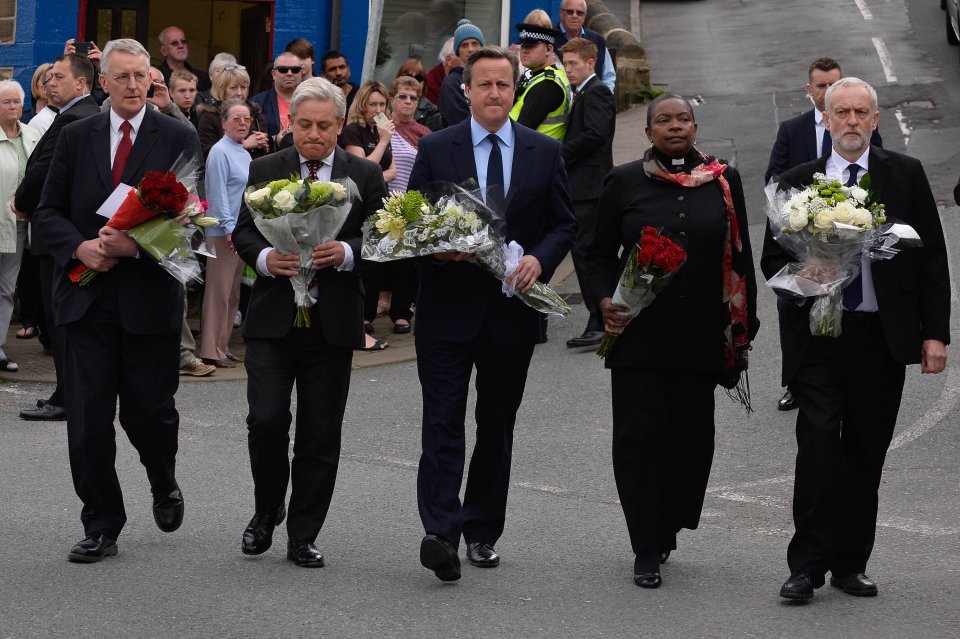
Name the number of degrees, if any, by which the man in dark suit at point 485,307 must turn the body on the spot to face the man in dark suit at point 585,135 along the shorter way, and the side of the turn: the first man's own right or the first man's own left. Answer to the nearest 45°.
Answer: approximately 180°

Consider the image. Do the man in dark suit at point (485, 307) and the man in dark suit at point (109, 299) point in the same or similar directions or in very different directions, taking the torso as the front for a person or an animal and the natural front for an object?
same or similar directions

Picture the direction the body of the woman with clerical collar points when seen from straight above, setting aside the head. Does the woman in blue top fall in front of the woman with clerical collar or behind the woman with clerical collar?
behind

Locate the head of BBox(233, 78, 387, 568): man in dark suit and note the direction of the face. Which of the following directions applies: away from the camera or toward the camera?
toward the camera

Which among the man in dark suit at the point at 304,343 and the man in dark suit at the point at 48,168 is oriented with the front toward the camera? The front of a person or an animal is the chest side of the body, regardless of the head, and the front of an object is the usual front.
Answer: the man in dark suit at the point at 304,343

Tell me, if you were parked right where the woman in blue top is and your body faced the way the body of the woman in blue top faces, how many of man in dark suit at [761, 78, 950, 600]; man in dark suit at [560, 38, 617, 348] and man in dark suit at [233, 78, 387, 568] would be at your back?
0

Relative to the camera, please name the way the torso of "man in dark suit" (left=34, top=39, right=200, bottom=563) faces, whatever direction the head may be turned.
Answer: toward the camera

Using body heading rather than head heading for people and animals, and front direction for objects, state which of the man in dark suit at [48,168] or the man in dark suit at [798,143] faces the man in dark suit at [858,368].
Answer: the man in dark suit at [798,143]

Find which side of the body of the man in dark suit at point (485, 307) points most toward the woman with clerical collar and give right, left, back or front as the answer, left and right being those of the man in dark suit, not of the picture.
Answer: left

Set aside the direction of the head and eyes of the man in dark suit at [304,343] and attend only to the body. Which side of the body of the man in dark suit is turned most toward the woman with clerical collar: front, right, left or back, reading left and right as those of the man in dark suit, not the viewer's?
left

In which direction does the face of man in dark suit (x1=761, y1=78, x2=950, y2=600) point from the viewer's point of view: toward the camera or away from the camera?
toward the camera

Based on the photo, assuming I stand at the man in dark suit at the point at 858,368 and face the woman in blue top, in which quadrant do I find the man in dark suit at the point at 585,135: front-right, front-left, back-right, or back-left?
front-right

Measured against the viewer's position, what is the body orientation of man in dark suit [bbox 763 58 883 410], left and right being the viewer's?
facing the viewer

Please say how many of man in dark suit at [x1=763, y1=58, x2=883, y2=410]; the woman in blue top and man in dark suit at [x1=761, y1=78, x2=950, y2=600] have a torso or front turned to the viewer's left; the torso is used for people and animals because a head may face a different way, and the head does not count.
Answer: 0

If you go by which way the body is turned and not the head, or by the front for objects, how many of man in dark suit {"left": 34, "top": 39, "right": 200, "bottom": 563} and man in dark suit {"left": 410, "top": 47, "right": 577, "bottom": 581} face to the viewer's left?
0

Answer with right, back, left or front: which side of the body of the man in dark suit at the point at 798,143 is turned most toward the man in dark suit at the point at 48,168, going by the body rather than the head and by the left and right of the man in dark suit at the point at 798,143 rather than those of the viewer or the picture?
right

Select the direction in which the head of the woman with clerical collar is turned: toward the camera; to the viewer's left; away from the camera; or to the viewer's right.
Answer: toward the camera

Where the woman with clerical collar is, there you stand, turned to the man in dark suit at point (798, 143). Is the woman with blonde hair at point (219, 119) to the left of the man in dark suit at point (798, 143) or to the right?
left

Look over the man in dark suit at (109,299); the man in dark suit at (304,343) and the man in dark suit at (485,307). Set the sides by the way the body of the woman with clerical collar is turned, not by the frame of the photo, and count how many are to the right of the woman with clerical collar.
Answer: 3

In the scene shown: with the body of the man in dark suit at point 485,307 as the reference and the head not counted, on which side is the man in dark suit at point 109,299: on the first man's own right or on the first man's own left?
on the first man's own right

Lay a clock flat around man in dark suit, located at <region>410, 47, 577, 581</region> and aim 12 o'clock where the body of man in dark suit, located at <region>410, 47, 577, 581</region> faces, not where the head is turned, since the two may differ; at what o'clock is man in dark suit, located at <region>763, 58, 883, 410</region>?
man in dark suit, located at <region>763, 58, 883, 410</region> is roughly at 7 o'clock from man in dark suit, located at <region>410, 47, 577, 581</region>.

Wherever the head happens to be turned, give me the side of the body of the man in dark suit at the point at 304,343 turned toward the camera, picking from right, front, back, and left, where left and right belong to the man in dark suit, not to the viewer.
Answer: front
